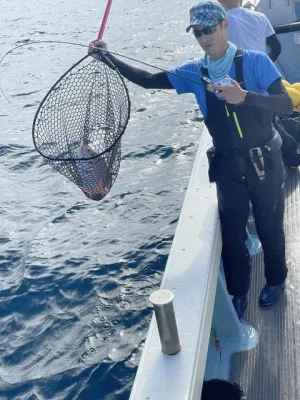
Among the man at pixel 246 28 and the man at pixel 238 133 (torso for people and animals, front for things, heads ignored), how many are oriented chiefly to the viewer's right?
0

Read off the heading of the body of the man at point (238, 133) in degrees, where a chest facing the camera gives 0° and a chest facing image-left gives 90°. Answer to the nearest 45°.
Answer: approximately 45°

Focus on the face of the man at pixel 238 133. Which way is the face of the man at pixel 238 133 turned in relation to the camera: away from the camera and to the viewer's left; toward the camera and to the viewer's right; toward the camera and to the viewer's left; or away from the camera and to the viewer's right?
toward the camera and to the viewer's left

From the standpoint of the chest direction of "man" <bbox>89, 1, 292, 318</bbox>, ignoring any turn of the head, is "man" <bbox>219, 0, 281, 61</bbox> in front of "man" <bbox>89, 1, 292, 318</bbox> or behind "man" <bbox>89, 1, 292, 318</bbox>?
behind
